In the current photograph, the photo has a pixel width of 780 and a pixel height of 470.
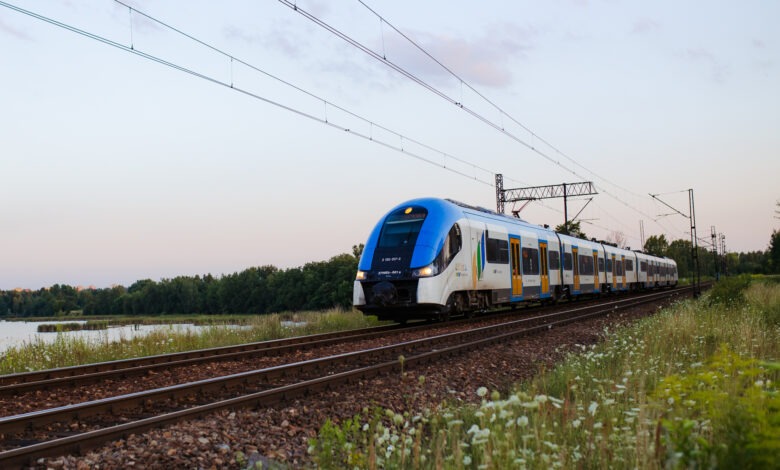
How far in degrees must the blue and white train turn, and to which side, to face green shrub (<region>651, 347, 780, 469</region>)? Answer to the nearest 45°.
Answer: approximately 45° to its left

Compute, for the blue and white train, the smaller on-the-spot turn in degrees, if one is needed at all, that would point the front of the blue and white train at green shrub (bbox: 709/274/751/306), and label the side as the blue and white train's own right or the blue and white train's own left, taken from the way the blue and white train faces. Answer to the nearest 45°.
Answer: approximately 180°

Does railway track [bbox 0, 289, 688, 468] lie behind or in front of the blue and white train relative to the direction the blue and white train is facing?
in front

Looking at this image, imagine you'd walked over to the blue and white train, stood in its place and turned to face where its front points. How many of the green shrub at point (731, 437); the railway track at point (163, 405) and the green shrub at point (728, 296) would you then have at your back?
1

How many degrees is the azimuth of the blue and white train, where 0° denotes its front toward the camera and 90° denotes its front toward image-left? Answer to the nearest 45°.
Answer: approximately 45°
